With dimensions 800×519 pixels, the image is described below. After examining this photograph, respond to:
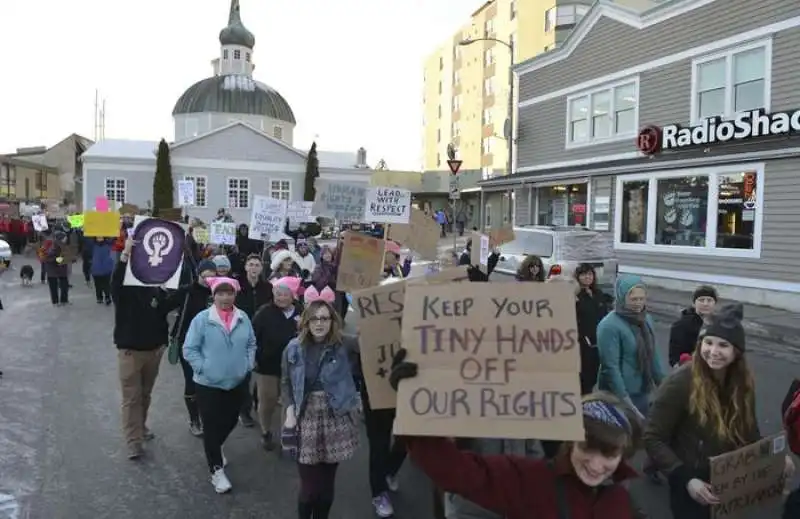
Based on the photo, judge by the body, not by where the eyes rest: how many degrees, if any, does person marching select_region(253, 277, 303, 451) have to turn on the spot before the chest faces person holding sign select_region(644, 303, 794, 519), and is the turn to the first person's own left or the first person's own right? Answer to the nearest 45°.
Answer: approximately 45° to the first person's own left

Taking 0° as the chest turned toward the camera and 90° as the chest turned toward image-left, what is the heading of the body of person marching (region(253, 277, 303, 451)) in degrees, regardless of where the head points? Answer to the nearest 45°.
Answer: approximately 0°

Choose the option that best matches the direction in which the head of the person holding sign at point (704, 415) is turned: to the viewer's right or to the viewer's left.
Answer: to the viewer's left

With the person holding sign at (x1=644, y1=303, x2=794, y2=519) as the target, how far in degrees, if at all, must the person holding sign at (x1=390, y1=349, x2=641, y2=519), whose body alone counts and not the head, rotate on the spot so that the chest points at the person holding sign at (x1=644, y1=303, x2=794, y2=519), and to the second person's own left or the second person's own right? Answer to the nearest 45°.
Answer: approximately 135° to the second person's own left

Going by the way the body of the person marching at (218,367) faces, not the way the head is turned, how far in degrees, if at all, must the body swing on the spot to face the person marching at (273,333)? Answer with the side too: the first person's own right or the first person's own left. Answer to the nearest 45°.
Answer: approximately 135° to the first person's own left

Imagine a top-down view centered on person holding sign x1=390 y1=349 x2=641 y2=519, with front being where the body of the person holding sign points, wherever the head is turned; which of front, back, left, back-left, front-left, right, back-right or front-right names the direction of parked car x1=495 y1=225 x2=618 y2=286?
back

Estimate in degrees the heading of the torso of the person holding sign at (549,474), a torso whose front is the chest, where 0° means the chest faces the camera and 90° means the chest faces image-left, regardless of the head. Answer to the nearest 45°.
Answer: approximately 0°

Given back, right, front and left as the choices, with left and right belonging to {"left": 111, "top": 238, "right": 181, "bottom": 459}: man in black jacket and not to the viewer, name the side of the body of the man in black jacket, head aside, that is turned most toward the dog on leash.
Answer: back

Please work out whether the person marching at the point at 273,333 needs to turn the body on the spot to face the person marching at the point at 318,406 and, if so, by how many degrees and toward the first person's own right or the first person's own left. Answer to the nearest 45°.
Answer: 0° — they already face them
